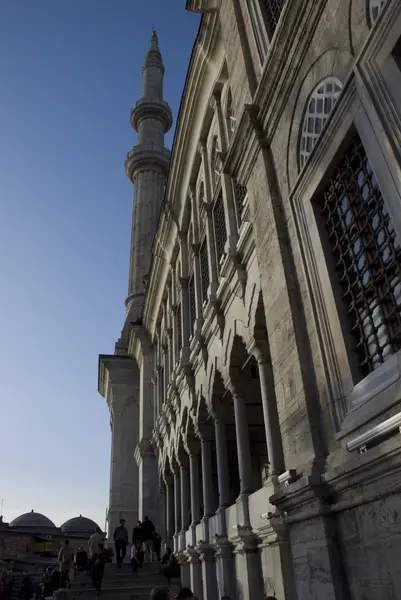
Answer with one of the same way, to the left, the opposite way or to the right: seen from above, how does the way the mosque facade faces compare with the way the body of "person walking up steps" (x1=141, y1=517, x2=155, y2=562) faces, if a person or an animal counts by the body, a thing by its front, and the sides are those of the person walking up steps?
to the left

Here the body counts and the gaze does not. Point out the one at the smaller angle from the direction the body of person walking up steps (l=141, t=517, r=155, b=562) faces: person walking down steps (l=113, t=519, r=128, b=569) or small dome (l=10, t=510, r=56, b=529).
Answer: the small dome

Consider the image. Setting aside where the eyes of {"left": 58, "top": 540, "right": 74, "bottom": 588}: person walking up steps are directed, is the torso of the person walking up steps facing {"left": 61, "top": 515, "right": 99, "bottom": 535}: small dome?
yes

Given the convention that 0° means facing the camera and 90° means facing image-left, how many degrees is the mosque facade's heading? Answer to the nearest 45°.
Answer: approximately 90°

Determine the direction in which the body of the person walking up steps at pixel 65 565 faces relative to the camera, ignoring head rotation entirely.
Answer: away from the camera

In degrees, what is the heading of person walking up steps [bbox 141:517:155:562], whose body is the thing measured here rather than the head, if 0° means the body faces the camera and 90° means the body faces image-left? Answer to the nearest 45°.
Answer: approximately 180°

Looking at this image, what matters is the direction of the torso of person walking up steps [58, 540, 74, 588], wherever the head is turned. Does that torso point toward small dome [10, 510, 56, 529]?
yes

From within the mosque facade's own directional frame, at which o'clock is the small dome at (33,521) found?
The small dome is roughly at 2 o'clock from the mosque facade.

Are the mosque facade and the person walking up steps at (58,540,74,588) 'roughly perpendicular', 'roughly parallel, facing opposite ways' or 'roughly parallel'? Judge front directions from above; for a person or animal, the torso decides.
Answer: roughly perpendicular

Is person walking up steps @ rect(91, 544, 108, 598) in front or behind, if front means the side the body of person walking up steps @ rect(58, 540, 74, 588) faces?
behind

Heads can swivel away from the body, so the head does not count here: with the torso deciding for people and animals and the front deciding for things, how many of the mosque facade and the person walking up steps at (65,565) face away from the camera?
1
